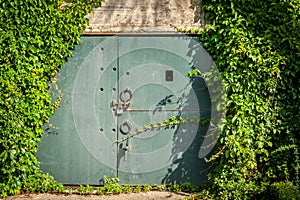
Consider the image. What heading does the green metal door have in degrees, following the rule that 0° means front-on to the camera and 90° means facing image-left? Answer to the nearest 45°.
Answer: approximately 0°

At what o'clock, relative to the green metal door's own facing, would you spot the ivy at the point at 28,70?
The ivy is roughly at 3 o'clock from the green metal door.

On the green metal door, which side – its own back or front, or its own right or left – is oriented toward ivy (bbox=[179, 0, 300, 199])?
left
